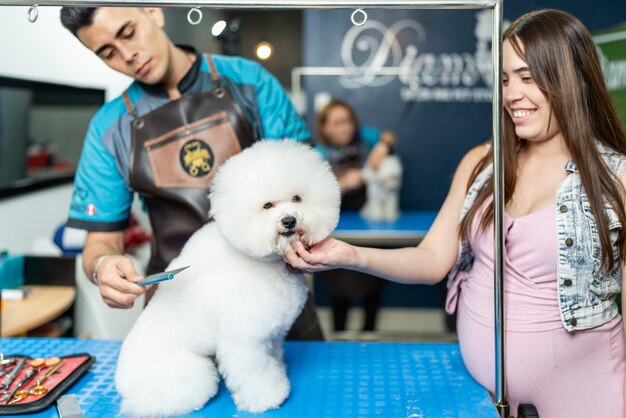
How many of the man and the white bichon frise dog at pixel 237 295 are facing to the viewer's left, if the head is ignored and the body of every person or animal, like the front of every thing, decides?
0

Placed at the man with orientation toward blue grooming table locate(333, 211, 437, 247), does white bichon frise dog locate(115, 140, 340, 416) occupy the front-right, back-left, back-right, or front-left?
back-right

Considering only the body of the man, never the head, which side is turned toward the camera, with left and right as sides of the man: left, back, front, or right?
front

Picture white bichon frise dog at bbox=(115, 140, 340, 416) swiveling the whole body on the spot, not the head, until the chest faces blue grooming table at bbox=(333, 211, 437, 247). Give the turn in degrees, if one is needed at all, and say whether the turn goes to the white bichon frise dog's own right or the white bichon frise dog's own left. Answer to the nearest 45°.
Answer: approximately 135° to the white bichon frise dog's own left

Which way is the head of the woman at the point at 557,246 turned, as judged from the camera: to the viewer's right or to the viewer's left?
to the viewer's left

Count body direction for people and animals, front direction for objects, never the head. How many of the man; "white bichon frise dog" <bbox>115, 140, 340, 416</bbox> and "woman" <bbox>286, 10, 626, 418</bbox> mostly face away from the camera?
0

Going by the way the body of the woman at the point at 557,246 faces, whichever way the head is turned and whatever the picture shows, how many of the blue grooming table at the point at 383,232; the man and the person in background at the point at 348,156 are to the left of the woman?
0

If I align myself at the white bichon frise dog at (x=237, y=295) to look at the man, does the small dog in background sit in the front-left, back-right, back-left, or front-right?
front-right

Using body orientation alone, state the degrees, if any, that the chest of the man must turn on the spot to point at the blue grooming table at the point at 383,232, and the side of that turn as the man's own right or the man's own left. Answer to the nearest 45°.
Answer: approximately 135° to the man's own left

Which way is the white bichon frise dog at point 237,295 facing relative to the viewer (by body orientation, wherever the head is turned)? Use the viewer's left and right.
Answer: facing the viewer and to the right of the viewer

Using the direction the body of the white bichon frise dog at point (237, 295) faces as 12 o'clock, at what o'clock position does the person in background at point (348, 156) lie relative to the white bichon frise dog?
The person in background is roughly at 8 o'clock from the white bichon frise dog.

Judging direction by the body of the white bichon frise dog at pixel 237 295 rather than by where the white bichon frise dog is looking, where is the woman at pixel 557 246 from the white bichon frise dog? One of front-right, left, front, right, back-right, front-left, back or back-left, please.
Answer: front-left
